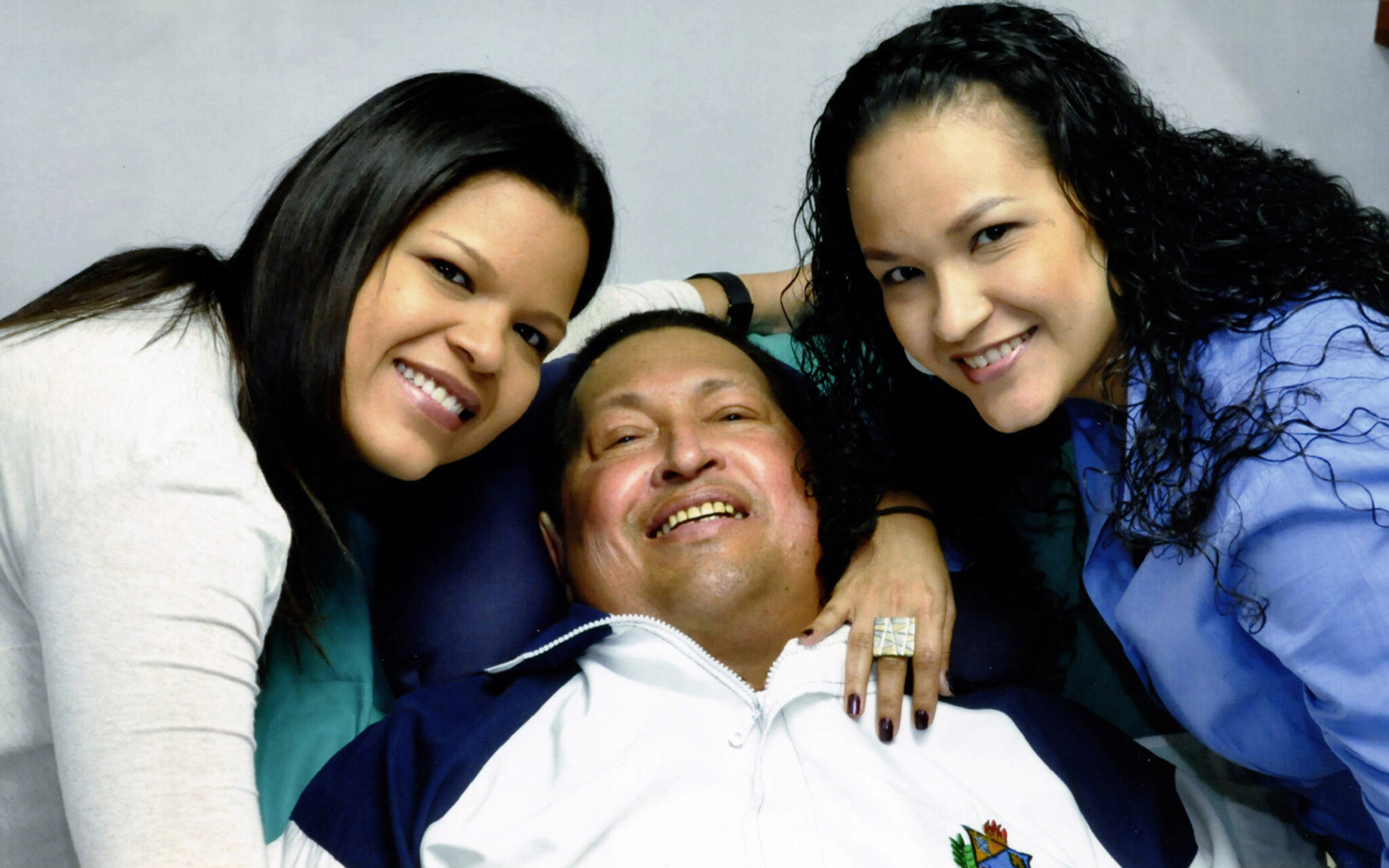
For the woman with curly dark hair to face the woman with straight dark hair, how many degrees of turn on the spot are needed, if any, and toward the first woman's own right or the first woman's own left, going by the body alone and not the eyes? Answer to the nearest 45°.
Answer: approximately 45° to the first woman's own right

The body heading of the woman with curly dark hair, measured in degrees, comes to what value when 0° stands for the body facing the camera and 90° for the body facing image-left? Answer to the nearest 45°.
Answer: approximately 45°
